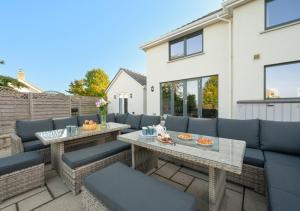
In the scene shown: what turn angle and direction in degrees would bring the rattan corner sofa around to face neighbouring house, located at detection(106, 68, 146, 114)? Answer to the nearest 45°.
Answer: approximately 90° to its right

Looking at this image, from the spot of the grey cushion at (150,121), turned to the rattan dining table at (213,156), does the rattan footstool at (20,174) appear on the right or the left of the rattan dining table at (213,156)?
right

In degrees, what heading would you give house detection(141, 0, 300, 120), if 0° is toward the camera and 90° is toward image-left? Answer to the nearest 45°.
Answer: approximately 45°

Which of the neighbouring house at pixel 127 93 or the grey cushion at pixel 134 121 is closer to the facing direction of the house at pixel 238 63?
the grey cushion

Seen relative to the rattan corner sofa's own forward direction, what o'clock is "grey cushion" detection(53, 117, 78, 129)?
The grey cushion is roughly at 1 o'clock from the rattan corner sofa.

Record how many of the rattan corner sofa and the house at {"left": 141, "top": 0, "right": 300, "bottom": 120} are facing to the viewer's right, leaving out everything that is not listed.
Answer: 0

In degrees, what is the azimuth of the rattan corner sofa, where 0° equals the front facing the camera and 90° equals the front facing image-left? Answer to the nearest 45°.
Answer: approximately 45°

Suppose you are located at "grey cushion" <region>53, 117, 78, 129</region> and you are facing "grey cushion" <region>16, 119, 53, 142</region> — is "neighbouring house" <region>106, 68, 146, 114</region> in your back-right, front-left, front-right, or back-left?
back-right

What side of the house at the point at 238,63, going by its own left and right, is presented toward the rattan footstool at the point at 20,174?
front

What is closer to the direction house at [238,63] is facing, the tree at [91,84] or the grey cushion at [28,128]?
the grey cushion

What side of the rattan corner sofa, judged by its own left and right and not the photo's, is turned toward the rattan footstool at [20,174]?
front
